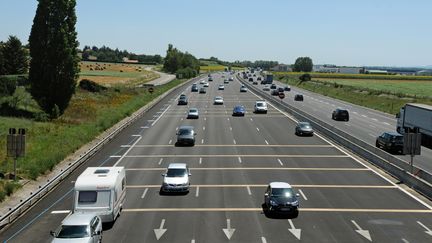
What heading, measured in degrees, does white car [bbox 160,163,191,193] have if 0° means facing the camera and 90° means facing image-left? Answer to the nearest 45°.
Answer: approximately 0°

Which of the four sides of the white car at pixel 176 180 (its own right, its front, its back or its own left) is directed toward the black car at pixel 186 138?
back

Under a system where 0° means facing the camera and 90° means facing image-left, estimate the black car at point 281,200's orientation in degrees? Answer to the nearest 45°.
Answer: approximately 0°

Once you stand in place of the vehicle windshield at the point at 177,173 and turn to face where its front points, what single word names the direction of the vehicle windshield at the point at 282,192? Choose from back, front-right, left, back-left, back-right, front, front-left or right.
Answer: front-left

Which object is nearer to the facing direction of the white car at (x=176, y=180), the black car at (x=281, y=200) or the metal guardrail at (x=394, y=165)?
the black car

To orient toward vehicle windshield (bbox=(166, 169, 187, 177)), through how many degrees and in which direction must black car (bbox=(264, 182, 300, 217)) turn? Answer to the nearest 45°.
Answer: approximately 135° to its right

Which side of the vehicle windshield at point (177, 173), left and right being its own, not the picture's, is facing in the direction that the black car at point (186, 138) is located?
back

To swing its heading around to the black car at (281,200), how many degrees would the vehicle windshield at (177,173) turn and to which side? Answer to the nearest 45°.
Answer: approximately 45° to its left

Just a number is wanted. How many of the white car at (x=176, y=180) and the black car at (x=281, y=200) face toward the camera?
2

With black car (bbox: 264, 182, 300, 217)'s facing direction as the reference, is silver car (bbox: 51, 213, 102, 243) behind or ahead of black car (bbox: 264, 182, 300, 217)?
ahead
